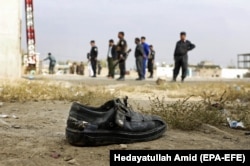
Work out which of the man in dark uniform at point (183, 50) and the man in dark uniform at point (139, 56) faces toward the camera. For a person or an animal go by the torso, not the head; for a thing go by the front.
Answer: the man in dark uniform at point (183, 50)

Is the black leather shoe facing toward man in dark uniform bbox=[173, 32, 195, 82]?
no

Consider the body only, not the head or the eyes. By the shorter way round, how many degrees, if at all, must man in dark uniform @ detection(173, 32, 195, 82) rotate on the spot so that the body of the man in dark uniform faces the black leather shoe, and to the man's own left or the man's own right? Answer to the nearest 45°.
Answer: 0° — they already face it

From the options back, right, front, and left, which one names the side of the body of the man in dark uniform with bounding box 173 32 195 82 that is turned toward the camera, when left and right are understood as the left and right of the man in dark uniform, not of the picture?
front

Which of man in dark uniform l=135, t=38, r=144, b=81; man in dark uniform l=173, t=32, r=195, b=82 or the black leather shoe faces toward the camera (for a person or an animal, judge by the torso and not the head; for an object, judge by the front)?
man in dark uniform l=173, t=32, r=195, b=82

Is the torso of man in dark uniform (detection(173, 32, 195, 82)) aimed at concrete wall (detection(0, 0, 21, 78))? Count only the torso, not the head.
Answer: no

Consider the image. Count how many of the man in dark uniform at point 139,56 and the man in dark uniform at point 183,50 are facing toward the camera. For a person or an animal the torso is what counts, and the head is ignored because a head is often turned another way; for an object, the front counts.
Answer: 1

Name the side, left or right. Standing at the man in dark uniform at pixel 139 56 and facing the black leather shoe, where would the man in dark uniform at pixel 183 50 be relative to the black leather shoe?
left

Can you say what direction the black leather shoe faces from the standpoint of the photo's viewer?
facing to the right of the viewer

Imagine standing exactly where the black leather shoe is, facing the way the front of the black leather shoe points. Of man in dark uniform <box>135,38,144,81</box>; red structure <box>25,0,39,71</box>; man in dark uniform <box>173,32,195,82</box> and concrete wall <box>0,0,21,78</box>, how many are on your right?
0

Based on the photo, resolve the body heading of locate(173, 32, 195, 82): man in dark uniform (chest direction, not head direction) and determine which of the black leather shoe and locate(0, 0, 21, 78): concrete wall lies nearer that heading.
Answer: the black leather shoe

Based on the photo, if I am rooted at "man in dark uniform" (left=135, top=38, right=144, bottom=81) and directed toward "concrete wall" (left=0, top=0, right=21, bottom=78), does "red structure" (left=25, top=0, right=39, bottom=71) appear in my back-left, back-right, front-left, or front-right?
front-right
